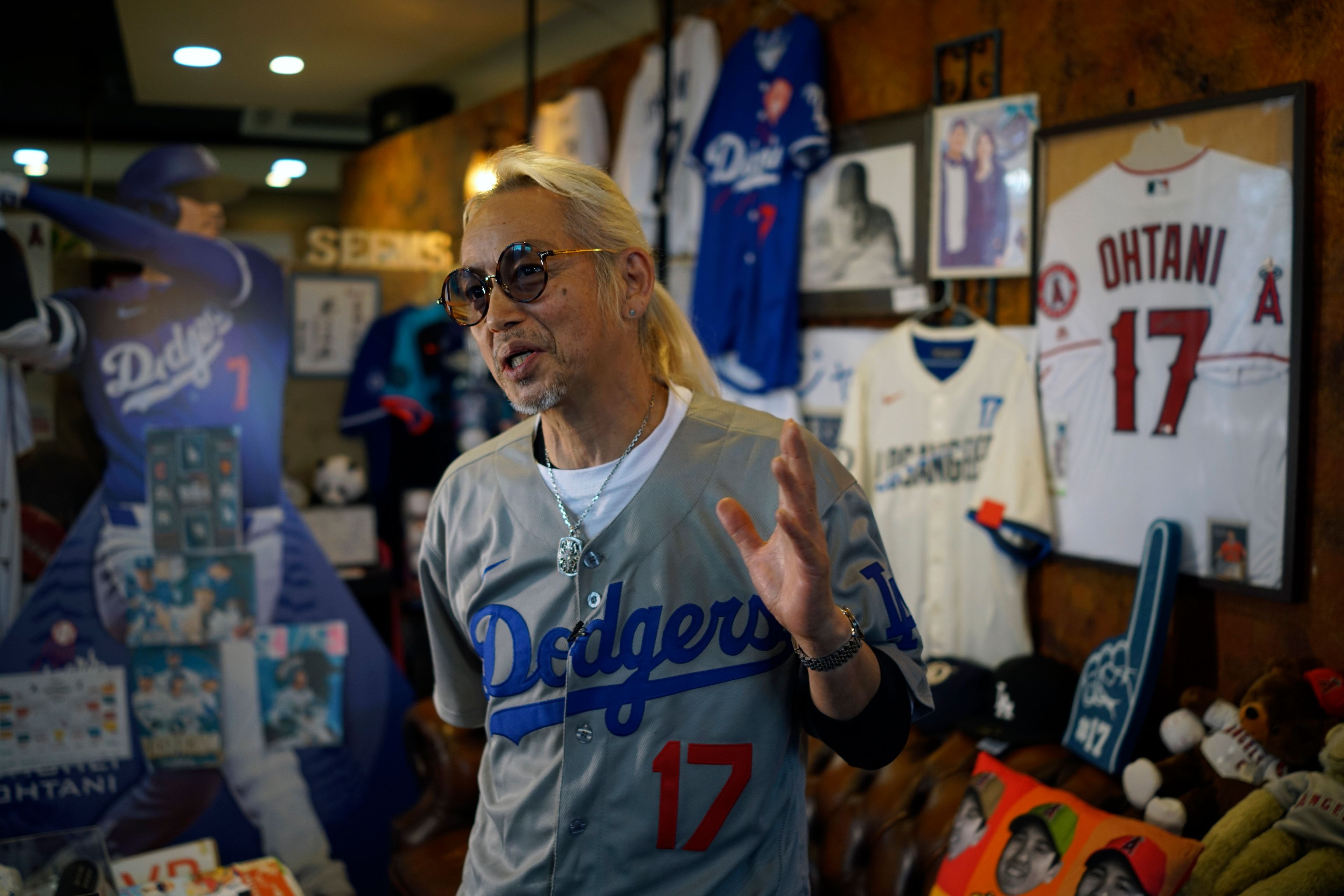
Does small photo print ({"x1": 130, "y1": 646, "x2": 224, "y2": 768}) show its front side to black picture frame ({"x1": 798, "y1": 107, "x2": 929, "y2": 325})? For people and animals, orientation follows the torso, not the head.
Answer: no

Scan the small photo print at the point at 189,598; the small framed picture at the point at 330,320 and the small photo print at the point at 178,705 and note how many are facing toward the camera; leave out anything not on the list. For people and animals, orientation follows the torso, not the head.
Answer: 3

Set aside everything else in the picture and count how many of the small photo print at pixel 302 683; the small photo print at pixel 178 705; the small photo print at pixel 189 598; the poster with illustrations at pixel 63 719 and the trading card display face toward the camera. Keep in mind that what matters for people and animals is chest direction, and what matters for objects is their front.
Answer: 5

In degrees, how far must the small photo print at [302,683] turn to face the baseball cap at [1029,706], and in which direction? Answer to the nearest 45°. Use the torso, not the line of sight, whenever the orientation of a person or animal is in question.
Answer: approximately 45° to its left

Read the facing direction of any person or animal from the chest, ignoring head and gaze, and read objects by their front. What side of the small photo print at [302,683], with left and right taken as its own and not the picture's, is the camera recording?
front

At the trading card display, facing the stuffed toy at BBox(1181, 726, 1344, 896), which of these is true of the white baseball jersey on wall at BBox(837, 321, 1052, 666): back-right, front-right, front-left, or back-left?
front-left

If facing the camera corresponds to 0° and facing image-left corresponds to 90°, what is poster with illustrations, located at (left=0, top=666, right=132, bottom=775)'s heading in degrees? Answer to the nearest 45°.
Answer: approximately 0°

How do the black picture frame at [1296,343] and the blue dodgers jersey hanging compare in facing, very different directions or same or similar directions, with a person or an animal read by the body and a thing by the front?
same or similar directions

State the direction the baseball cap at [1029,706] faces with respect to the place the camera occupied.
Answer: facing the viewer and to the left of the viewer

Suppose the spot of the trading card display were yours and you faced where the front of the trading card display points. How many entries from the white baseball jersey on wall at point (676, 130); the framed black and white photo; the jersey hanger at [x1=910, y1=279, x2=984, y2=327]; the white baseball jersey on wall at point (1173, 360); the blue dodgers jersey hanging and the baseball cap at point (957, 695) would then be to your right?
0

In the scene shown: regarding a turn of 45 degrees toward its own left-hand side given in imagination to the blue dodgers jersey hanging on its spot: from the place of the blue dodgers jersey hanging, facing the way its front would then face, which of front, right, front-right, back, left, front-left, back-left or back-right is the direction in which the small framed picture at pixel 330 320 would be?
right

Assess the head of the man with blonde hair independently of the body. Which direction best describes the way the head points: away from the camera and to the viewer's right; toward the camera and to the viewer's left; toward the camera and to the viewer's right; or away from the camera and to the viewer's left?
toward the camera and to the viewer's left
